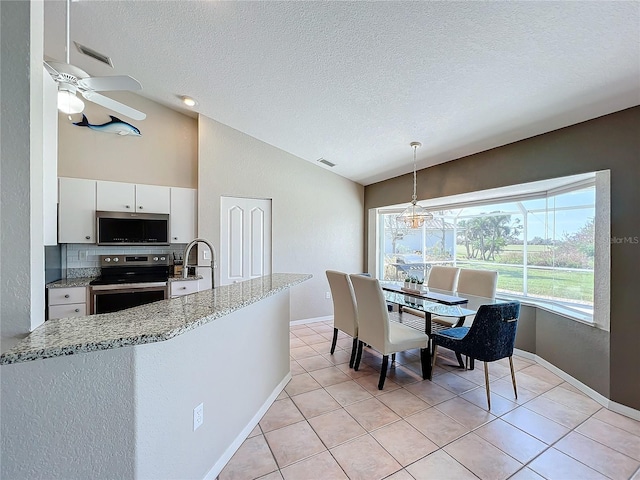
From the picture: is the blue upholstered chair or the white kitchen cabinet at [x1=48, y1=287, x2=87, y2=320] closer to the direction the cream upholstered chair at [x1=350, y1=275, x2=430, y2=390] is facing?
the blue upholstered chair

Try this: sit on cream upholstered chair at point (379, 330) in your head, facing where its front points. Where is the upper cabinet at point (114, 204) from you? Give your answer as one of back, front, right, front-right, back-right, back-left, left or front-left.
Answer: back-left

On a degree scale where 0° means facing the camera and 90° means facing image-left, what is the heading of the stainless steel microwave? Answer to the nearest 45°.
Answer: approximately 0°

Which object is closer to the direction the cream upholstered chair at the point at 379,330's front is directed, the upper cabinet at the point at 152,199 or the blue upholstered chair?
the blue upholstered chair

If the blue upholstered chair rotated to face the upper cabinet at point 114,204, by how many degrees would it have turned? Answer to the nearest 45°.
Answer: approximately 45° to its left

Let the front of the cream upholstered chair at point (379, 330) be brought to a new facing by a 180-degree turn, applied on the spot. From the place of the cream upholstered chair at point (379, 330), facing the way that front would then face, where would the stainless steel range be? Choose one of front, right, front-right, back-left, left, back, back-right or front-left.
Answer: front-right

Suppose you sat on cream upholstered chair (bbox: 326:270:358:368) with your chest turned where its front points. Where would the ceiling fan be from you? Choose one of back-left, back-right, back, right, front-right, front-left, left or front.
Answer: back

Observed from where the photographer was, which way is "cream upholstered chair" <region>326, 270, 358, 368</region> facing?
facing away from the viewer and to the right of the viewer

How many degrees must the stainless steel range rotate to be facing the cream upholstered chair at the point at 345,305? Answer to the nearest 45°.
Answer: approximately 45° to its left
